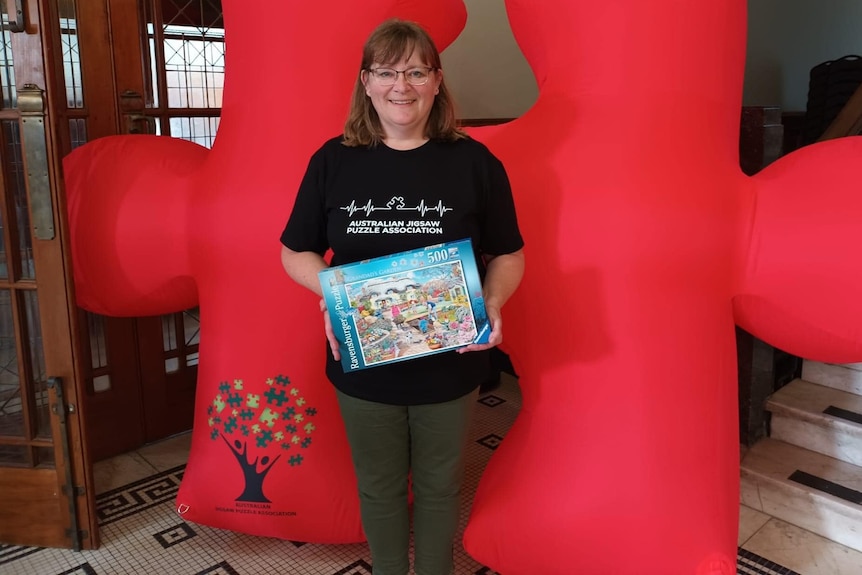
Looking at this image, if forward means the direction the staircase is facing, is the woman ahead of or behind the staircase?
ahead

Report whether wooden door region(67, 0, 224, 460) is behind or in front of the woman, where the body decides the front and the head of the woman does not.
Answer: behind

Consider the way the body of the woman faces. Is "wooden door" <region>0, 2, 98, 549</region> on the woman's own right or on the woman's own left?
on the woman's own right

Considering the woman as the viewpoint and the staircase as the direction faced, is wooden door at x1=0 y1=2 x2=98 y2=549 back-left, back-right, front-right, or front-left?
back-left

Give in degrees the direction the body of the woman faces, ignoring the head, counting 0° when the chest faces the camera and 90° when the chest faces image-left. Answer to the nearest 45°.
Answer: approximately 0°

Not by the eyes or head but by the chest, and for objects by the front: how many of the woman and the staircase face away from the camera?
0

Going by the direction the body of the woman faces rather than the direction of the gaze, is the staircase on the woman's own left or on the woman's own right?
on the woman's own left

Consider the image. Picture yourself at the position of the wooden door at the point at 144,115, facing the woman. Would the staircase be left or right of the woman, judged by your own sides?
left
